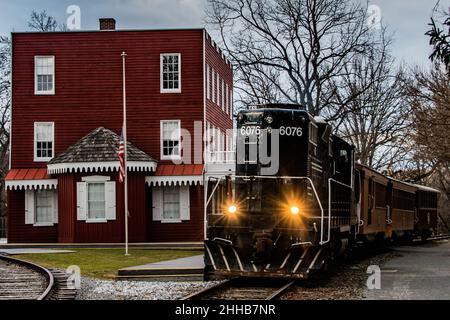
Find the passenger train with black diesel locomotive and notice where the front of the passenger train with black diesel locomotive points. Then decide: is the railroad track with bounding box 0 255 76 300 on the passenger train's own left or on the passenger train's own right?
on the passenger train's own right

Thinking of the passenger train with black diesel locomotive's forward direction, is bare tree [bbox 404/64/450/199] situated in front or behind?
behind

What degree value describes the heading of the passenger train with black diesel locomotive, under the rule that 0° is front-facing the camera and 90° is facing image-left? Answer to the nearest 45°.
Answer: approximately 0°
